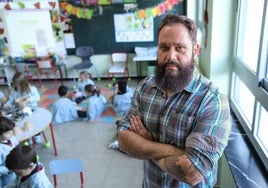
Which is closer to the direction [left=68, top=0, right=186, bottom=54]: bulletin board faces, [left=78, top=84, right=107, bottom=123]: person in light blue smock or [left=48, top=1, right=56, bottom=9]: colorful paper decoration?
the person in light blue smock

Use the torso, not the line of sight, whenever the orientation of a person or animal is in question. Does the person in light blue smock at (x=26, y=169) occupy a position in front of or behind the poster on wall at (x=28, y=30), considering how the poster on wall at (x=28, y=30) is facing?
in front

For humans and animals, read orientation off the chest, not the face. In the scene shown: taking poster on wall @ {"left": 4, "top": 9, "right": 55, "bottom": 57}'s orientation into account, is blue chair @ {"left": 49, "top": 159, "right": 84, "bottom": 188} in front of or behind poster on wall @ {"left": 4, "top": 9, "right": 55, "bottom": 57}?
in front

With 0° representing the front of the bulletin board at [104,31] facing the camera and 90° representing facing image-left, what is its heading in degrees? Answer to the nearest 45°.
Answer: approximately 0°

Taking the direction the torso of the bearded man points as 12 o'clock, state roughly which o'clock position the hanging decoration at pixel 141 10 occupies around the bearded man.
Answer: The hanging decoration is roughly at 4 o'clock from the bearded man.

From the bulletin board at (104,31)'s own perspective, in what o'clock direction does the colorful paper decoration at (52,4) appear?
The colorful paper decoration is roughly at 3 o'clock from the bulletin board.
